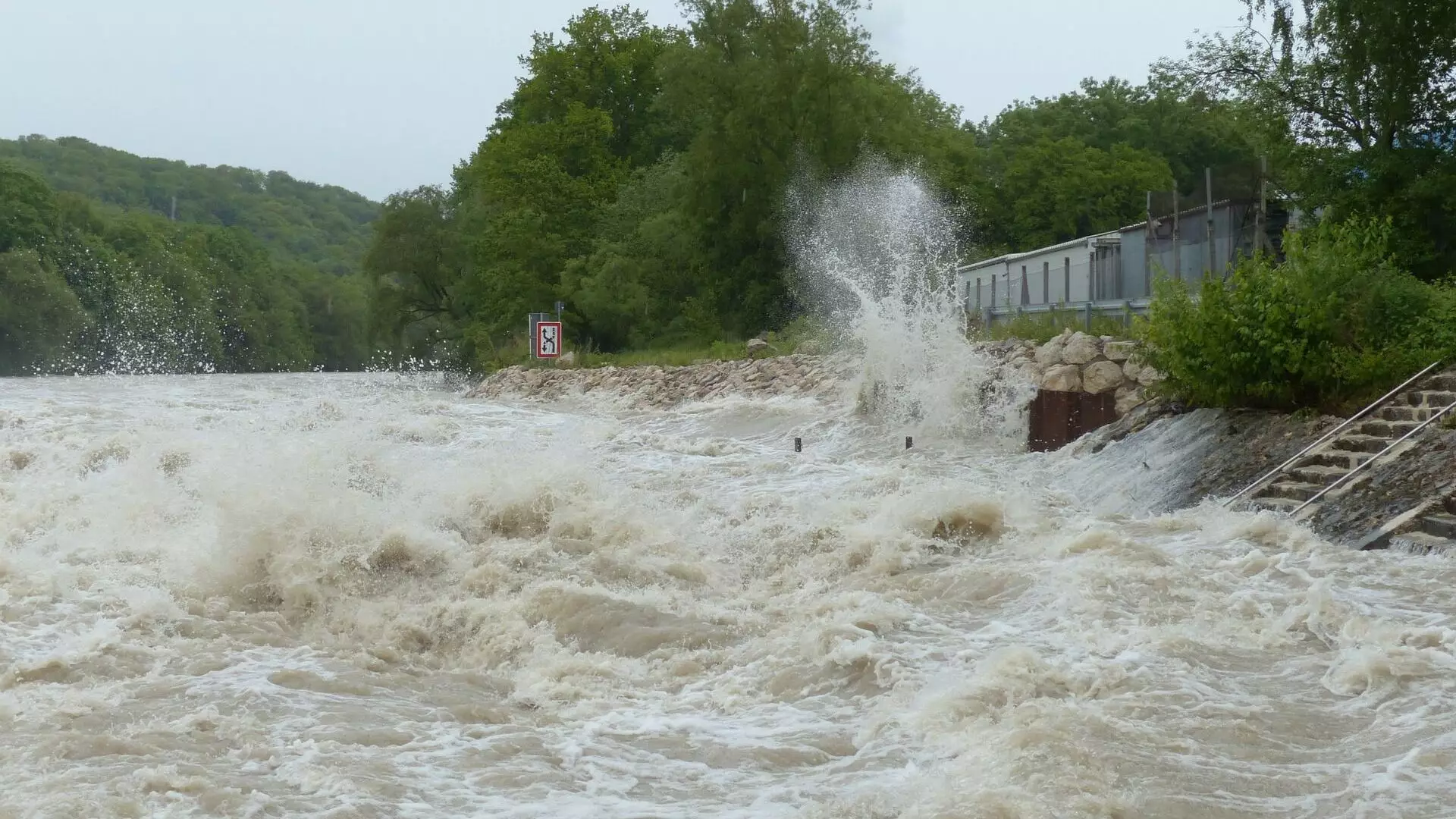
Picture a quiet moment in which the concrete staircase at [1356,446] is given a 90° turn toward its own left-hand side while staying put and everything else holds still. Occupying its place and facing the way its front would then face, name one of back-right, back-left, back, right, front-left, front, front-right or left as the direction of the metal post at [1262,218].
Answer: back-left

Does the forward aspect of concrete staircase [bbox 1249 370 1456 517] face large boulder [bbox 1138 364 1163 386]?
no

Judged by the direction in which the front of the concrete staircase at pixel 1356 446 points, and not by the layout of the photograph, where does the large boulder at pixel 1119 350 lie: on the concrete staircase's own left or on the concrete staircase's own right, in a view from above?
on the concrete staircase's own right

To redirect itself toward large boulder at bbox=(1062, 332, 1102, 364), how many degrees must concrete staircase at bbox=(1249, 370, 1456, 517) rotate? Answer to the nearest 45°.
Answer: approximately 90° to its right

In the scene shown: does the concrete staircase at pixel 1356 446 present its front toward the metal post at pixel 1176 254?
no

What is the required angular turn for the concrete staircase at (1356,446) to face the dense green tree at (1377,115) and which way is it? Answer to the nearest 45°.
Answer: approximately 135° to its right

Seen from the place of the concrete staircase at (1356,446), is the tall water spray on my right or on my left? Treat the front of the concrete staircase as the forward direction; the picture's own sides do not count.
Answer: on my right

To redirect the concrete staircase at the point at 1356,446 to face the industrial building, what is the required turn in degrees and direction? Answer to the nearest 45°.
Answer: approximately 135° to its right

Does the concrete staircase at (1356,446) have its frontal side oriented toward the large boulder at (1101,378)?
no

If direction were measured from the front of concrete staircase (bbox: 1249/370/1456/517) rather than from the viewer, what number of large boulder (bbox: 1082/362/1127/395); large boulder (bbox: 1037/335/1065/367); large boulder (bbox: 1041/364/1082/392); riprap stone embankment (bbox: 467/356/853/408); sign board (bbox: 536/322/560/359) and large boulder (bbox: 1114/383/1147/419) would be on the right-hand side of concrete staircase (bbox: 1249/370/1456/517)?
6
